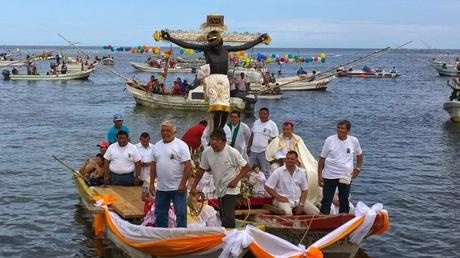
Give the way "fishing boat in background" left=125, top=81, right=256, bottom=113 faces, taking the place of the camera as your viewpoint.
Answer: facing to the left of the viewer

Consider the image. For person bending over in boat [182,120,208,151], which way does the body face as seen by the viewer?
to the viewer's right

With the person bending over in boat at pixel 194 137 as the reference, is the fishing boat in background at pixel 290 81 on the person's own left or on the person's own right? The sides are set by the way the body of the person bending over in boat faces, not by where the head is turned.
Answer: on the person's own left

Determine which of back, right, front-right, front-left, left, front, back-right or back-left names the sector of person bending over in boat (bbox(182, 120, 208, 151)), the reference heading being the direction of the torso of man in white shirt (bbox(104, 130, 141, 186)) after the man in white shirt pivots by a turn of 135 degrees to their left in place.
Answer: front-right

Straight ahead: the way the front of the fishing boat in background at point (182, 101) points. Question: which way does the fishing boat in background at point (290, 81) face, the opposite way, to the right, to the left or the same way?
the opposite way

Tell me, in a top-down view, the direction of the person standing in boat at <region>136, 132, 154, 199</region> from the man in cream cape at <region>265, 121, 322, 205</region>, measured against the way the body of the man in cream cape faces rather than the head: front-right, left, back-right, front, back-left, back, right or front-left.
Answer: right

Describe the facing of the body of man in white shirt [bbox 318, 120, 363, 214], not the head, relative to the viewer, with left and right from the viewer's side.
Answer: facing the viewer

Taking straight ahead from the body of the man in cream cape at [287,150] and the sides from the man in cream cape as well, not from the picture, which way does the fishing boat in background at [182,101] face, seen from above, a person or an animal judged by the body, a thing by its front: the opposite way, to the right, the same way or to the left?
to the right

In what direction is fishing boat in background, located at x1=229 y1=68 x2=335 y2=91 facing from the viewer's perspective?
to the viewer's right

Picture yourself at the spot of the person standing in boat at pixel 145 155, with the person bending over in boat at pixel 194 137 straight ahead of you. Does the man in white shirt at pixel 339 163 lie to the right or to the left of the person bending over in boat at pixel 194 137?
right

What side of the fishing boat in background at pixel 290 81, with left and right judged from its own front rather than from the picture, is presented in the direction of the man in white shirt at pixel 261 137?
right

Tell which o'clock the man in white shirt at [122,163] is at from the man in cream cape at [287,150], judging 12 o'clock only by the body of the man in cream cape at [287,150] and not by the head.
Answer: the man in white shirt at [122,163] is roughly at 3 o'clock from the man in cream cape at [287,150].

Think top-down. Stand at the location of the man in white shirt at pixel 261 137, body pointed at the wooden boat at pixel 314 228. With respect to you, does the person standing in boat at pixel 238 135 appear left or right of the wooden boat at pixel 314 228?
right

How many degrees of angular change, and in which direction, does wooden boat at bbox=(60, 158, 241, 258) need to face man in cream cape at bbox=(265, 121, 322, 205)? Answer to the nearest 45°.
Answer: approximately 180°

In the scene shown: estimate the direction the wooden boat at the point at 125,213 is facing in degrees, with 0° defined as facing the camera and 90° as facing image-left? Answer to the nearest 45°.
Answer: approximately 90°

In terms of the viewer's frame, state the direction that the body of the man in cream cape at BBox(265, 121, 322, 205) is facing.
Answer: toward the camera
